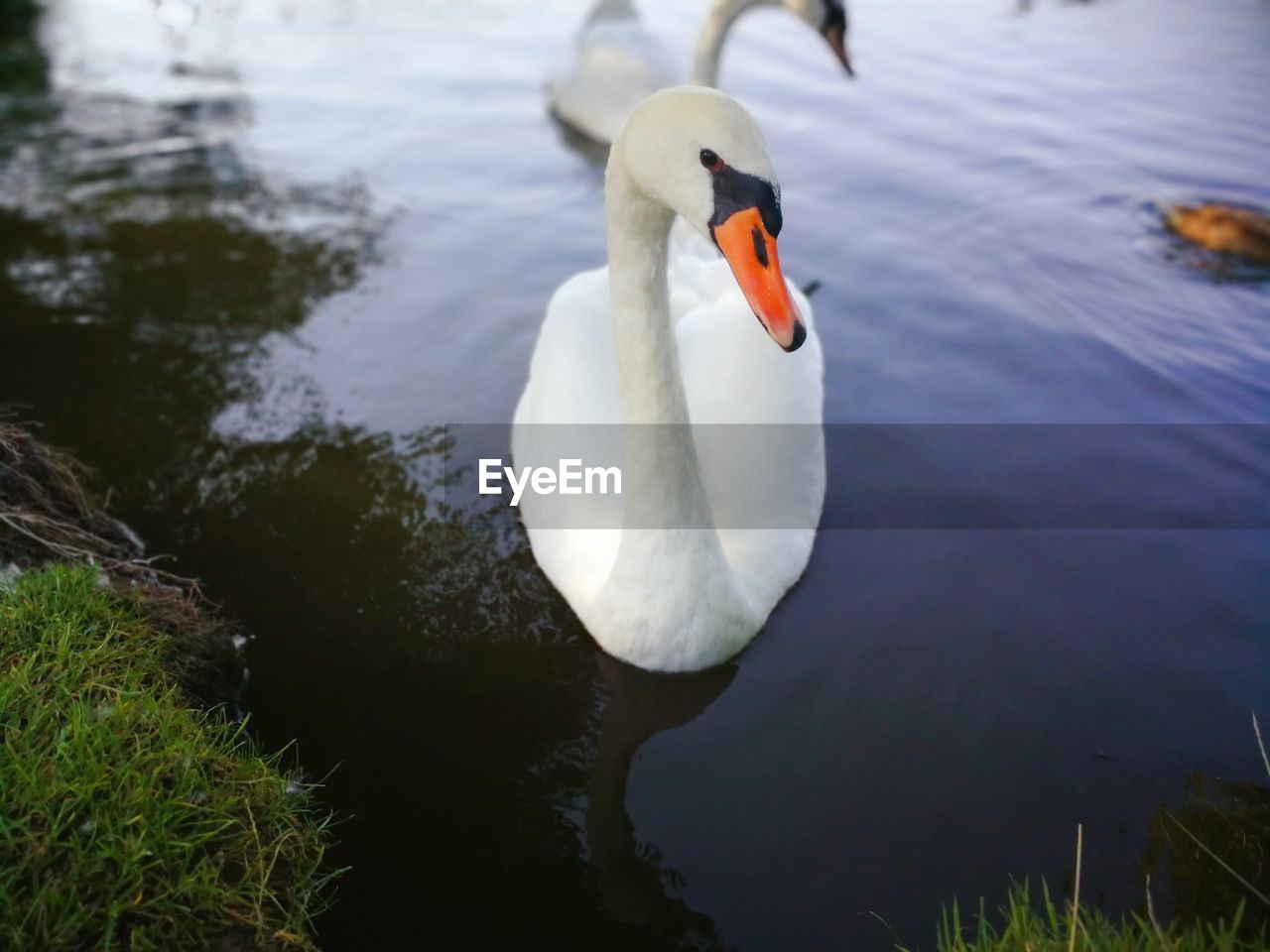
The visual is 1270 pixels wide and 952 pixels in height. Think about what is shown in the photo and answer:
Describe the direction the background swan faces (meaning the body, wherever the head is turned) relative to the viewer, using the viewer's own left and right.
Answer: facing to the right of the viewer

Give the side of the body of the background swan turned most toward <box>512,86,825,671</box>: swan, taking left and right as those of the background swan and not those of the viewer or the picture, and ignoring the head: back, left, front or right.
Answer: right

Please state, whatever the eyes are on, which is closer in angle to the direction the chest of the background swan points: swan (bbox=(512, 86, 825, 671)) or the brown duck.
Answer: the brown duck

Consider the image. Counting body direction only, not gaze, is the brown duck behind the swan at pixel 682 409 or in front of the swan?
behind

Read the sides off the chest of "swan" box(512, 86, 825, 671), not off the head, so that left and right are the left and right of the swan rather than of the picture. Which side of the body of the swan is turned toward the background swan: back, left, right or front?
back

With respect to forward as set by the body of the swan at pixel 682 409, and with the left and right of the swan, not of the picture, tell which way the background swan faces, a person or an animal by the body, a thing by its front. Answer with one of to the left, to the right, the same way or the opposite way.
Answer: to the left

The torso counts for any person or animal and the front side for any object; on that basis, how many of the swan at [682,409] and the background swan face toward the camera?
1
